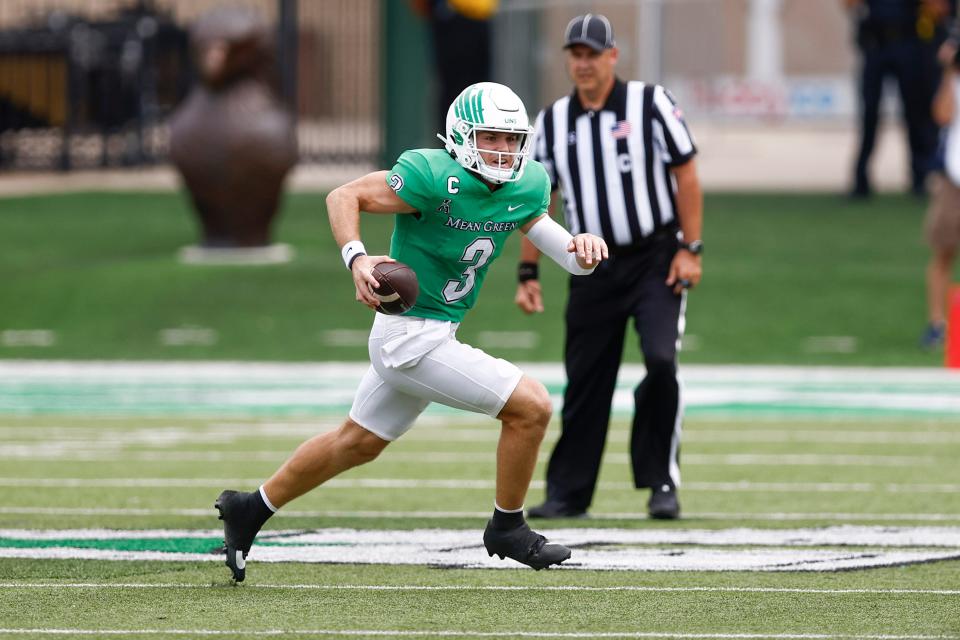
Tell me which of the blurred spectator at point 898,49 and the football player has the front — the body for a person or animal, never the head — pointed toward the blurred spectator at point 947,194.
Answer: the blurred spectator at point 898,49

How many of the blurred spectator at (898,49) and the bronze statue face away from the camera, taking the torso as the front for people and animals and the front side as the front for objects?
0

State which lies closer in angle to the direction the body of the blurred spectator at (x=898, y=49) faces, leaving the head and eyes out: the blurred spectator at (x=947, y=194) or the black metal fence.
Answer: the blurred spectator

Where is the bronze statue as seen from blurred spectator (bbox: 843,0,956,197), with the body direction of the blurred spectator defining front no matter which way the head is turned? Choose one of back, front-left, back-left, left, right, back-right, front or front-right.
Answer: front-right

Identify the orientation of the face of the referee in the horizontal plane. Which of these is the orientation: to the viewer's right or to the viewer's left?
to the viewer's left

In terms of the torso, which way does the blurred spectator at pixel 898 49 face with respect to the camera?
toward the camera

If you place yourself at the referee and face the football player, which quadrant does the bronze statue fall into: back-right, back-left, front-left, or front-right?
back-right
